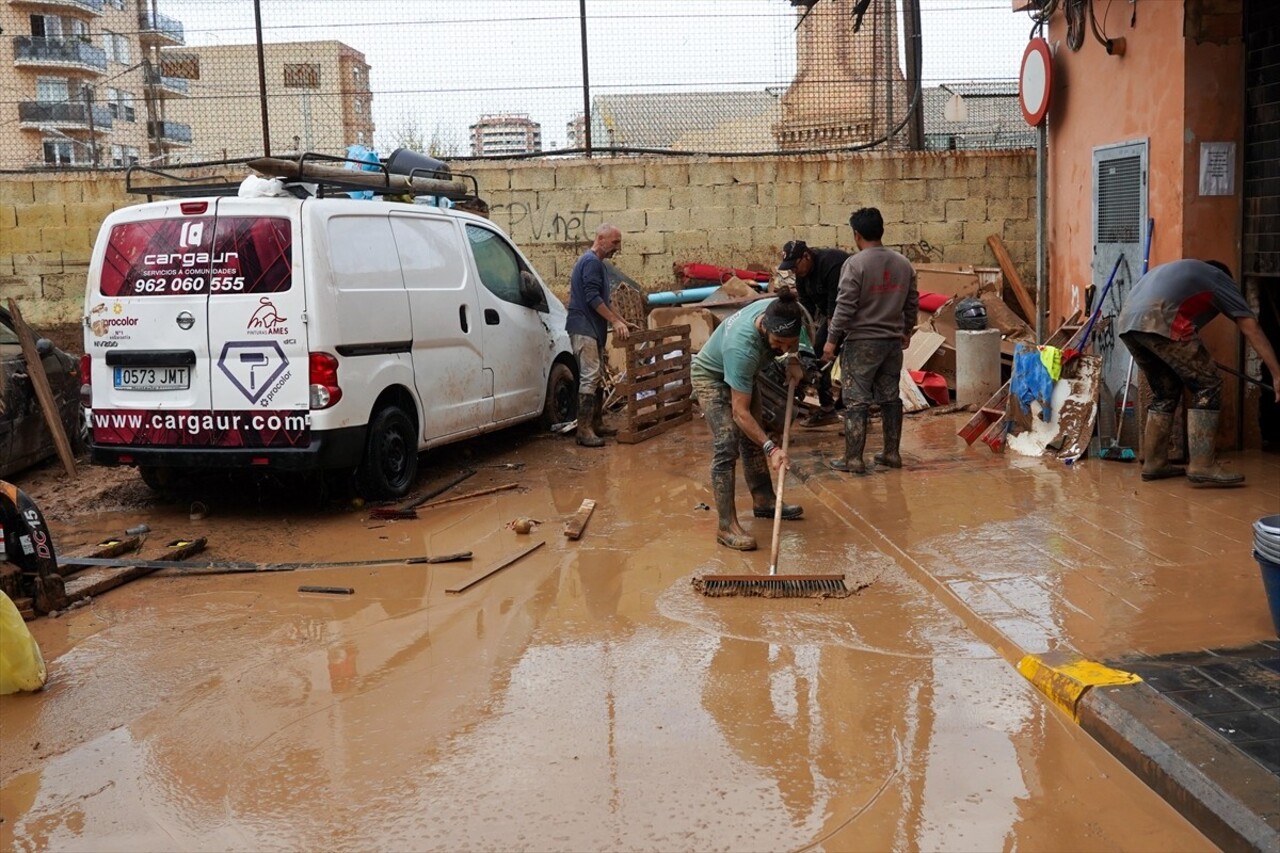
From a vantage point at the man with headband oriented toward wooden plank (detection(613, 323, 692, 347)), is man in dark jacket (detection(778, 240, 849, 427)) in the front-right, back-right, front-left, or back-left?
front-right

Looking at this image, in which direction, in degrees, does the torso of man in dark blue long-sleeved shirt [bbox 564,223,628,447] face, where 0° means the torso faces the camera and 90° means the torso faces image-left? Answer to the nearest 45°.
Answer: approximately 270°

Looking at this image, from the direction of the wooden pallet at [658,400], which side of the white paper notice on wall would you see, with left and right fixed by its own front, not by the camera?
right

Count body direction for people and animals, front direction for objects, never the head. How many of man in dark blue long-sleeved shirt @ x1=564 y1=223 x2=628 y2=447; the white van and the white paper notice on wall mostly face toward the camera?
1

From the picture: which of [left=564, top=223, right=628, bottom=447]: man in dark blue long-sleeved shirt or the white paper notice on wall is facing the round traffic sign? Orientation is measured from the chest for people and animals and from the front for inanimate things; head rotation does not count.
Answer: the man in dark blue long-sleeved shirt

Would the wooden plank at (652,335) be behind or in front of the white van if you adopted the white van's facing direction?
in front

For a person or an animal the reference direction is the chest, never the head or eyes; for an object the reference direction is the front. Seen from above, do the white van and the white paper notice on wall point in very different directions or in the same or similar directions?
very different directions

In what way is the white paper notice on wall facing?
toward the camera

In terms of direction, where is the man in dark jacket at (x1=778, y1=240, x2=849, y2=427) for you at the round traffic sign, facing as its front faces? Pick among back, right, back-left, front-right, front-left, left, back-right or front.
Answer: front

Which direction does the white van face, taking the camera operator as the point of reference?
facing away from the viewer and to the right of the viewer

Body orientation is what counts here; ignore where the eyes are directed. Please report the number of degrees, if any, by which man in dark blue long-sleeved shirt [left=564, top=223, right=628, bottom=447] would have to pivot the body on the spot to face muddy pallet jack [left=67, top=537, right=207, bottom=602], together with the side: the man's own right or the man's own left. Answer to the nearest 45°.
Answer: approximately 135° to the man's own right

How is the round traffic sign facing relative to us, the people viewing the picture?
facing the viewer and to the left of the viewer

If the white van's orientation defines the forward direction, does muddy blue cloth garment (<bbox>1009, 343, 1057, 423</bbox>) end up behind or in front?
in front

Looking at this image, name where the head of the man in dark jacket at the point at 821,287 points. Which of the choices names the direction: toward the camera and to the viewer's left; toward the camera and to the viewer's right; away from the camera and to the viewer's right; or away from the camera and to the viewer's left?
toward the camera and to the viewer's left
